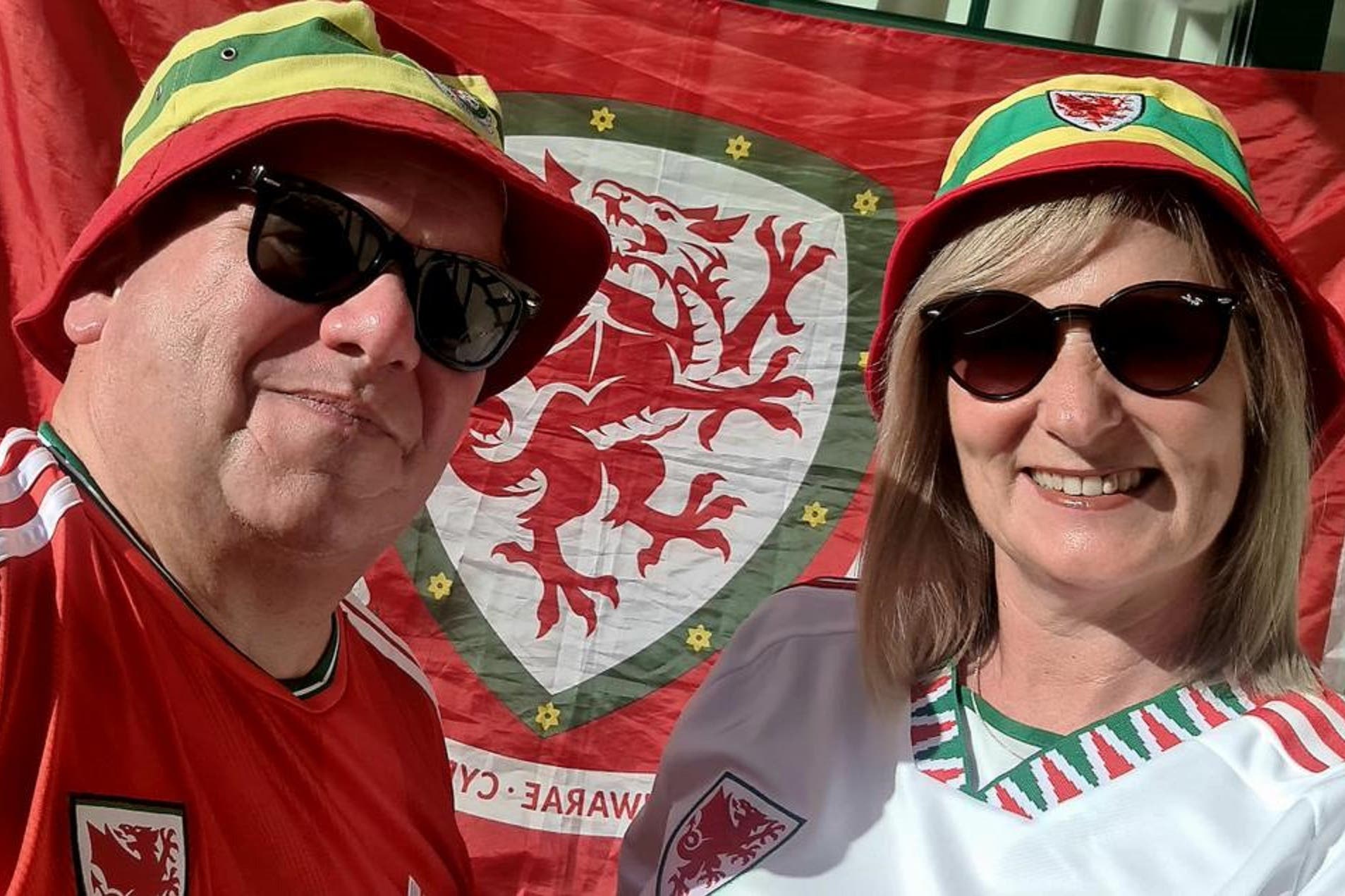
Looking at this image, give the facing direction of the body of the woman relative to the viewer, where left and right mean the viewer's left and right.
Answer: facing the viewer

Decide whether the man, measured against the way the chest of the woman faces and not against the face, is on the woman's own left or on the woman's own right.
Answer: on the woman's own right

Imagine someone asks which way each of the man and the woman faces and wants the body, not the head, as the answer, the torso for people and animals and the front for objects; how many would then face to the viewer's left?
0

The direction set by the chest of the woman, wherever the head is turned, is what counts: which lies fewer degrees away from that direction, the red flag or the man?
the man

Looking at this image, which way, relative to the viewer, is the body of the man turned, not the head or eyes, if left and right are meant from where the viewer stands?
facing the viewer and to the right of the viewer

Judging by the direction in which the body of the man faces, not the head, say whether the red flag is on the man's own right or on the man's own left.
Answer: on the man's own left

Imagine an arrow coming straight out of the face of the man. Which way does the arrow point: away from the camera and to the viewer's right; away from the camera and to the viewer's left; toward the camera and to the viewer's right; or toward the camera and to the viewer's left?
toward the camera and to the viewer's right

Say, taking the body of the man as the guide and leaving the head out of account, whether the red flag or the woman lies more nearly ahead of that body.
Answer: the woman

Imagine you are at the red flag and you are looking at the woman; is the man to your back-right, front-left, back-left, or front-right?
front-right
